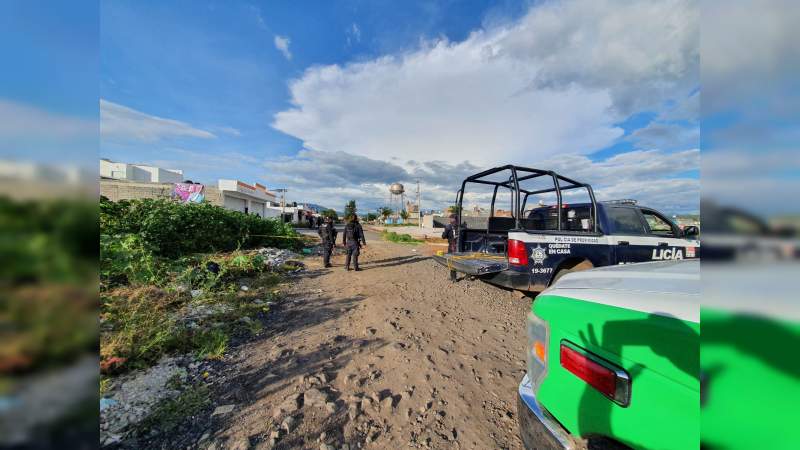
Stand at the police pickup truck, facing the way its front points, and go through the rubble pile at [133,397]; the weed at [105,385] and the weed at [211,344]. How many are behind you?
3

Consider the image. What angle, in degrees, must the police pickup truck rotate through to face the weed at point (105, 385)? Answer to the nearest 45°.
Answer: approximately 180°

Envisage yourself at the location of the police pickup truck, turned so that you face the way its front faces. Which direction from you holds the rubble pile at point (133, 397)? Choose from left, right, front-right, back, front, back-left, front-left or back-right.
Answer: back

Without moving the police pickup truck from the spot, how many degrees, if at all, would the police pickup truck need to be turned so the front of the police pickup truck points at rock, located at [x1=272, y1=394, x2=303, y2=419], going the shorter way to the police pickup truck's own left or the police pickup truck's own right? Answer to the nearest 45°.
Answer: approximately 180°

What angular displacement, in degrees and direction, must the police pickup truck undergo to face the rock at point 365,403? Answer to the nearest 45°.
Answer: approximately 180°

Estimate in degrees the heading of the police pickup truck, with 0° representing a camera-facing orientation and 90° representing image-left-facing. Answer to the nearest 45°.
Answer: approximately 225°

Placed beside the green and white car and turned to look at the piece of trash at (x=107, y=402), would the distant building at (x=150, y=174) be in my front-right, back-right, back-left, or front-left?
front-right

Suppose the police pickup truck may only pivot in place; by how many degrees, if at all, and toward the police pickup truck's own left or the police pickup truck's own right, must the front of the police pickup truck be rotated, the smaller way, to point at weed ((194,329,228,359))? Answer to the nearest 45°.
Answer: approximately 180°

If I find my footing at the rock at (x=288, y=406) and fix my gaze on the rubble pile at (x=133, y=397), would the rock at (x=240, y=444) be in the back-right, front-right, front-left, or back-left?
front-left

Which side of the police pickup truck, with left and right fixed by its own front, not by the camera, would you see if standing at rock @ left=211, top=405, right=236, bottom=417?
back

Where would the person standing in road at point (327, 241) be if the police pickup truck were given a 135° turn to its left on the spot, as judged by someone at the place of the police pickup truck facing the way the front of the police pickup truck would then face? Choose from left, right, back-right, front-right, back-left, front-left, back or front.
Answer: front

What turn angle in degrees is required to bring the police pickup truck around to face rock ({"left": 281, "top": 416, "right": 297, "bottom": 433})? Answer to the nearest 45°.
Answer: approximately 180°

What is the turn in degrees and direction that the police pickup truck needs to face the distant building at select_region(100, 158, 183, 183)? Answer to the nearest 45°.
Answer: approximately 135° to its left
